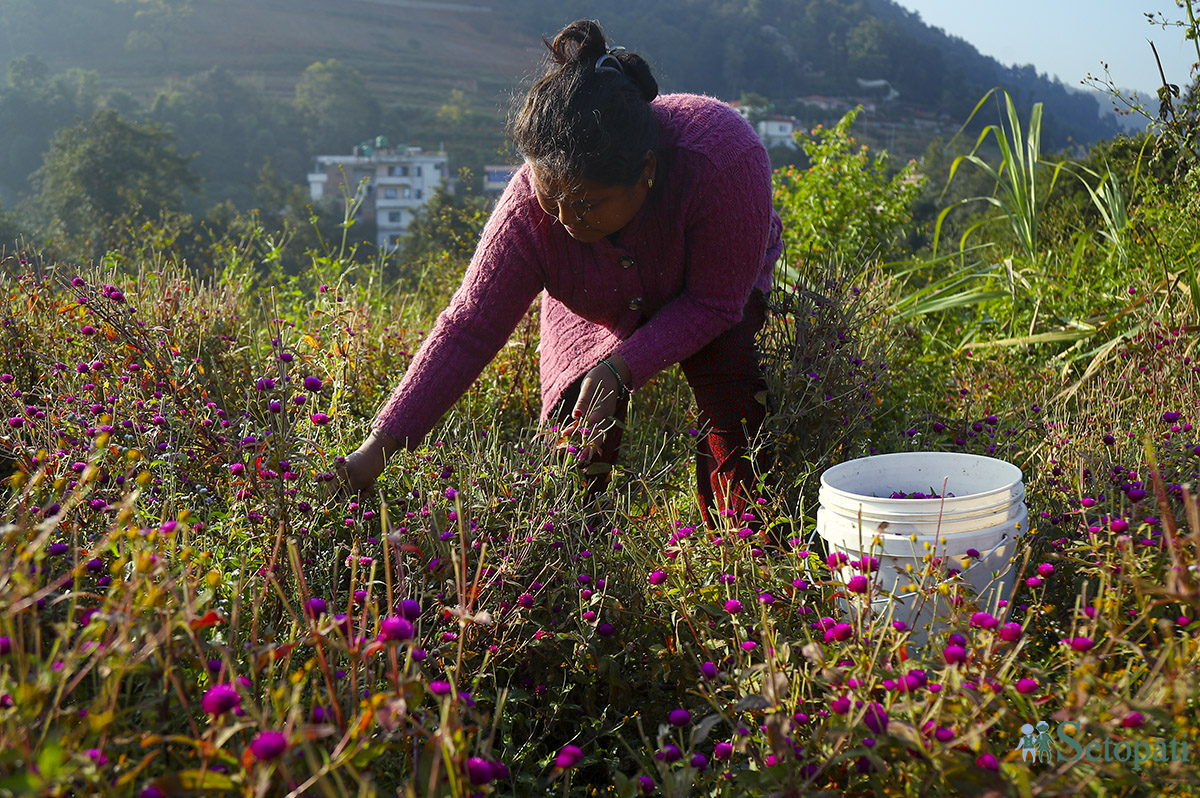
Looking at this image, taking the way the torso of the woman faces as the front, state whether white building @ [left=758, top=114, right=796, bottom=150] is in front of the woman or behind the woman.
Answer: behind

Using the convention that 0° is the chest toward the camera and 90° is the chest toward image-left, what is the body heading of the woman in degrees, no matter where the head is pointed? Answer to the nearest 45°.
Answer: approximately 45°

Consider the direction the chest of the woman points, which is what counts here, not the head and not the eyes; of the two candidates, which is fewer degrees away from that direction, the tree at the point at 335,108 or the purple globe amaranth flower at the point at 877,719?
the purple globe amaranth flower

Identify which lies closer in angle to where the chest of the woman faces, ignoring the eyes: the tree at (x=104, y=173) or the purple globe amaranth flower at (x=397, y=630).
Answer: the purple globe amaranth flower

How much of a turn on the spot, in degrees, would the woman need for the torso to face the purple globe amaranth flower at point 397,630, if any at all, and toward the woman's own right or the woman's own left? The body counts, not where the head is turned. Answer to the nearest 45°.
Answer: approximately 45° to the woman's own left

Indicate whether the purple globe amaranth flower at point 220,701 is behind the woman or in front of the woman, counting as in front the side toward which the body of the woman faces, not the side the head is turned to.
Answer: in front

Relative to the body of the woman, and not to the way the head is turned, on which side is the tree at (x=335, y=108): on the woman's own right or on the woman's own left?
on the woman's own right

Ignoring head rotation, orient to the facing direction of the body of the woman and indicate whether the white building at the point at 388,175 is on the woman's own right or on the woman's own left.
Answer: on the woman's own right
